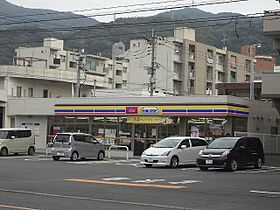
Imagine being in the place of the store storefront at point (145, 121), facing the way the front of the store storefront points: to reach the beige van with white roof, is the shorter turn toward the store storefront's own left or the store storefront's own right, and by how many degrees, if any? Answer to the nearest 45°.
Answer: approximately 90° to the store storefront's own right

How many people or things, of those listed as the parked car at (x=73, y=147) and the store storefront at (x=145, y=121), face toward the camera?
1

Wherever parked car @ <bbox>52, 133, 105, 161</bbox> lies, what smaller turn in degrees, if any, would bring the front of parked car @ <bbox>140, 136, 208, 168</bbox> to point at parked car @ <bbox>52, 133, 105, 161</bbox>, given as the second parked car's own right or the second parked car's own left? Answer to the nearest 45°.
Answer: approximately 90° to the second parked car's own right
